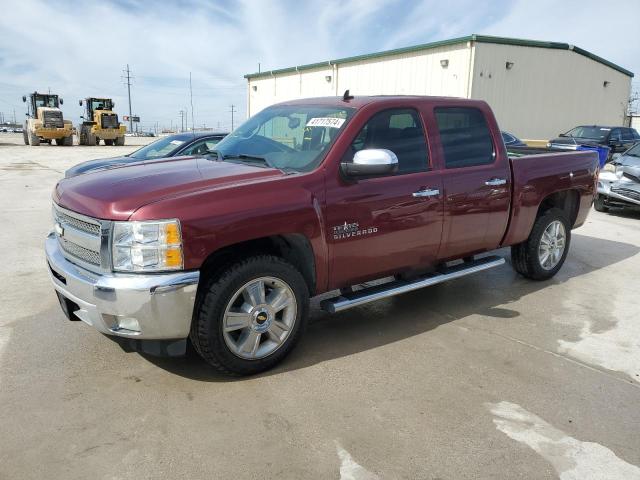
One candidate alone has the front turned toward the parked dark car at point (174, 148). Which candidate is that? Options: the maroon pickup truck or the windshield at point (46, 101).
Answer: the windshield

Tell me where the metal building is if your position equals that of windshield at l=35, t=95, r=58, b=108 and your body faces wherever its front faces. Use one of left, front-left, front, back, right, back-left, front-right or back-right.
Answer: front-left

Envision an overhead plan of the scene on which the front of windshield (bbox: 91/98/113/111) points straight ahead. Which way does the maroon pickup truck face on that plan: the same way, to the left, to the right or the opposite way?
to the right

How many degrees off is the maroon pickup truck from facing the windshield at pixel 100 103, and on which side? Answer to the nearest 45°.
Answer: approximately 90° to its right

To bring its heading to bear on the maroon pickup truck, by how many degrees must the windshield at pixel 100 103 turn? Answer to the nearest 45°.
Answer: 0° — it already faces it

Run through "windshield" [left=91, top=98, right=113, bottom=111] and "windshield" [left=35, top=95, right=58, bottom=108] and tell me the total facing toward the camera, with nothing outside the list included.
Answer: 2

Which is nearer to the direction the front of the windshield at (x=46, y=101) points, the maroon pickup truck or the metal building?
the maroon pickup truck

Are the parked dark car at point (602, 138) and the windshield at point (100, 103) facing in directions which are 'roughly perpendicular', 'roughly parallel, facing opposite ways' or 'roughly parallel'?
roughly perpendicular

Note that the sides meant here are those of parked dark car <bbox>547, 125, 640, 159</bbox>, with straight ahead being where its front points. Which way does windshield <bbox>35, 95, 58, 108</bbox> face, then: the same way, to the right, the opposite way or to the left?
to the left

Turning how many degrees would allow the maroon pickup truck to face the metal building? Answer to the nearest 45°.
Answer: approximately 135° to its right

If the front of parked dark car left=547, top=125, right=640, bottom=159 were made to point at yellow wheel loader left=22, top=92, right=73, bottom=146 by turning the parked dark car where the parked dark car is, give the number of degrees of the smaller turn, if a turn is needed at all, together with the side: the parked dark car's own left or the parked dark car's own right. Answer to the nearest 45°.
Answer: approximately 45° to the parked dark car's own right

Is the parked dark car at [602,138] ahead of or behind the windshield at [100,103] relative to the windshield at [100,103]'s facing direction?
ahead

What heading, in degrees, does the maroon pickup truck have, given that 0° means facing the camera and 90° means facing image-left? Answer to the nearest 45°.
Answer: approximately 45°
